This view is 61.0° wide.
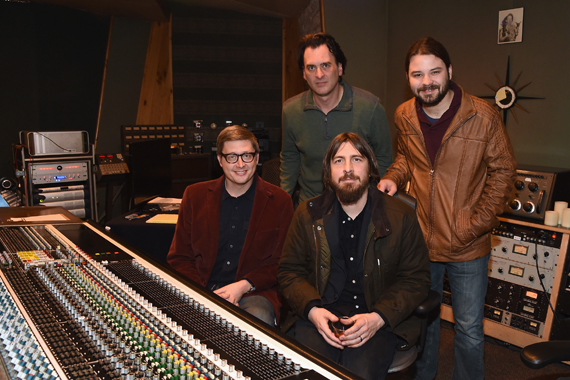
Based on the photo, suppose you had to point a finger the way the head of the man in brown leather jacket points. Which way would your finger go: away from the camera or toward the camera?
toward the camera

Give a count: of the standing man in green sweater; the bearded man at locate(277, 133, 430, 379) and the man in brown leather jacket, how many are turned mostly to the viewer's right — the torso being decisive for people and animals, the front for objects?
0

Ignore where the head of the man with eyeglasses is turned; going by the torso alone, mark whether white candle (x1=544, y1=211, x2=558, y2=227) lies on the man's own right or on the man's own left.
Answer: on the man's own left

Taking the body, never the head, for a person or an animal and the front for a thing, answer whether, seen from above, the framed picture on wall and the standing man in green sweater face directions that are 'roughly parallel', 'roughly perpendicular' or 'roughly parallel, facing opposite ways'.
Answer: roughly parallel

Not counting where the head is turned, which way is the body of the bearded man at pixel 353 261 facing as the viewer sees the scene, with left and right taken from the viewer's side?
facing the viewer

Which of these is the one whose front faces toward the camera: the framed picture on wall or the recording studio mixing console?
the framed picture on wall

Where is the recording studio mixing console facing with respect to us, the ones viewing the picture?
facing to the right of the viewer

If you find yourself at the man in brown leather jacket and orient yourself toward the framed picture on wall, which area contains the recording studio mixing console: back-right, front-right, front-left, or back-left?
back-left

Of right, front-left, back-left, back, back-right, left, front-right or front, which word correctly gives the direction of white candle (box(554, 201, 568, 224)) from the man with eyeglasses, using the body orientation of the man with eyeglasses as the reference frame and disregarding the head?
left

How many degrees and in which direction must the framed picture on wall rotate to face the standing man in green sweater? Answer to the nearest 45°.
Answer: approximately 45° to its right

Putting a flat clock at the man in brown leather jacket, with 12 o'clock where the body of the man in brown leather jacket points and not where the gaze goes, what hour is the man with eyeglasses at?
The man with eyeglasses is roughly at 1 o'clock from the man in brown leather jacket.

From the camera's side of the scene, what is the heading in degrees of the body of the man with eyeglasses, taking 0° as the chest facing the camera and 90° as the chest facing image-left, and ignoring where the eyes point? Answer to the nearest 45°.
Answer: approximately 0°
